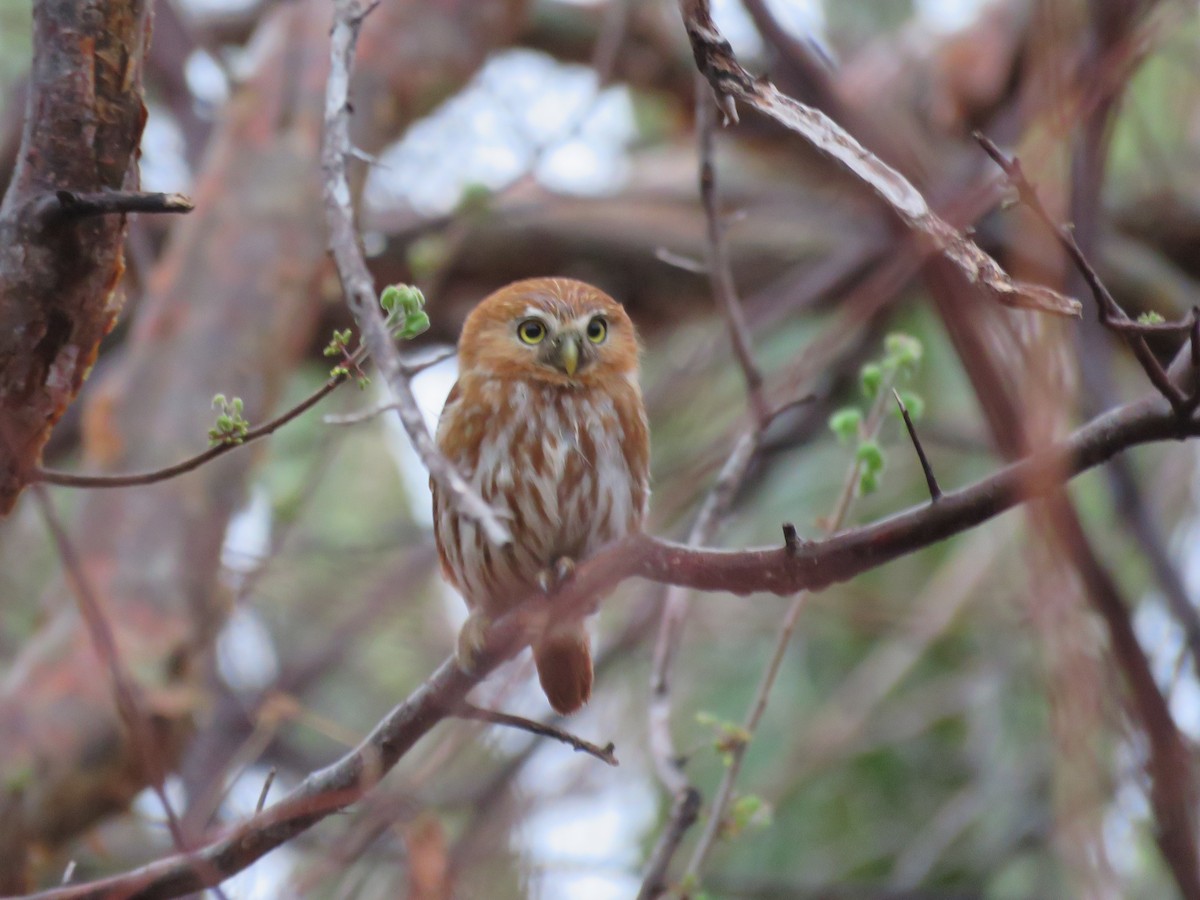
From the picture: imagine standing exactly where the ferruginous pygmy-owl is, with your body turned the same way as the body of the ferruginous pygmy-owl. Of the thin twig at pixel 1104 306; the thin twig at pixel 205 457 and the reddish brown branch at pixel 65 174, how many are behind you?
0

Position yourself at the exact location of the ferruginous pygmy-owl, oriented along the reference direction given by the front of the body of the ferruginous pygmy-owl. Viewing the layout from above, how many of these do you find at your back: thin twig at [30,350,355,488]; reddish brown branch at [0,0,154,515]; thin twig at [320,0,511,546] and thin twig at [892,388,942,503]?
0

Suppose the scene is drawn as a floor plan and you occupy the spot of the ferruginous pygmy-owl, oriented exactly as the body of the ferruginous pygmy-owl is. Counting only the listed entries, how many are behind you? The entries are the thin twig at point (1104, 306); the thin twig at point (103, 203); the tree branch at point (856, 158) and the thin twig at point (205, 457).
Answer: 0

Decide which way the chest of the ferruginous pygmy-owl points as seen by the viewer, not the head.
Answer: toward the camera

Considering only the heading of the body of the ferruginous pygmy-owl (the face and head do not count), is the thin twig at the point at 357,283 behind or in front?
in front
